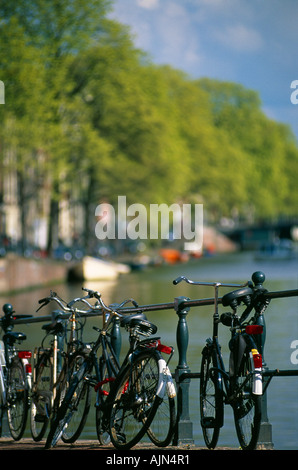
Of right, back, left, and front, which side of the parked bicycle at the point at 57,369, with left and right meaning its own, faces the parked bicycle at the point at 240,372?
right

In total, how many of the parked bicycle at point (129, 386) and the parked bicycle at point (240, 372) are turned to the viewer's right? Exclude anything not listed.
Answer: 0

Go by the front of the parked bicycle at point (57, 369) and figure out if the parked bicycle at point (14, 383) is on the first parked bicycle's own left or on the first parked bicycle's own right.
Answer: on the first parked bicycle's own left

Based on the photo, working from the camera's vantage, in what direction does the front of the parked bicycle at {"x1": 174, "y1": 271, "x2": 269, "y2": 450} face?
facing away from the viewer and to the left of the viewer

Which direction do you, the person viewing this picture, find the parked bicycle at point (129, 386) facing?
facing away from the viewer and to the left of the viewer

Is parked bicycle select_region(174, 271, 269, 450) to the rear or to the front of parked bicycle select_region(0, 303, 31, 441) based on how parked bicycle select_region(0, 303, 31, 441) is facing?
to the rear
